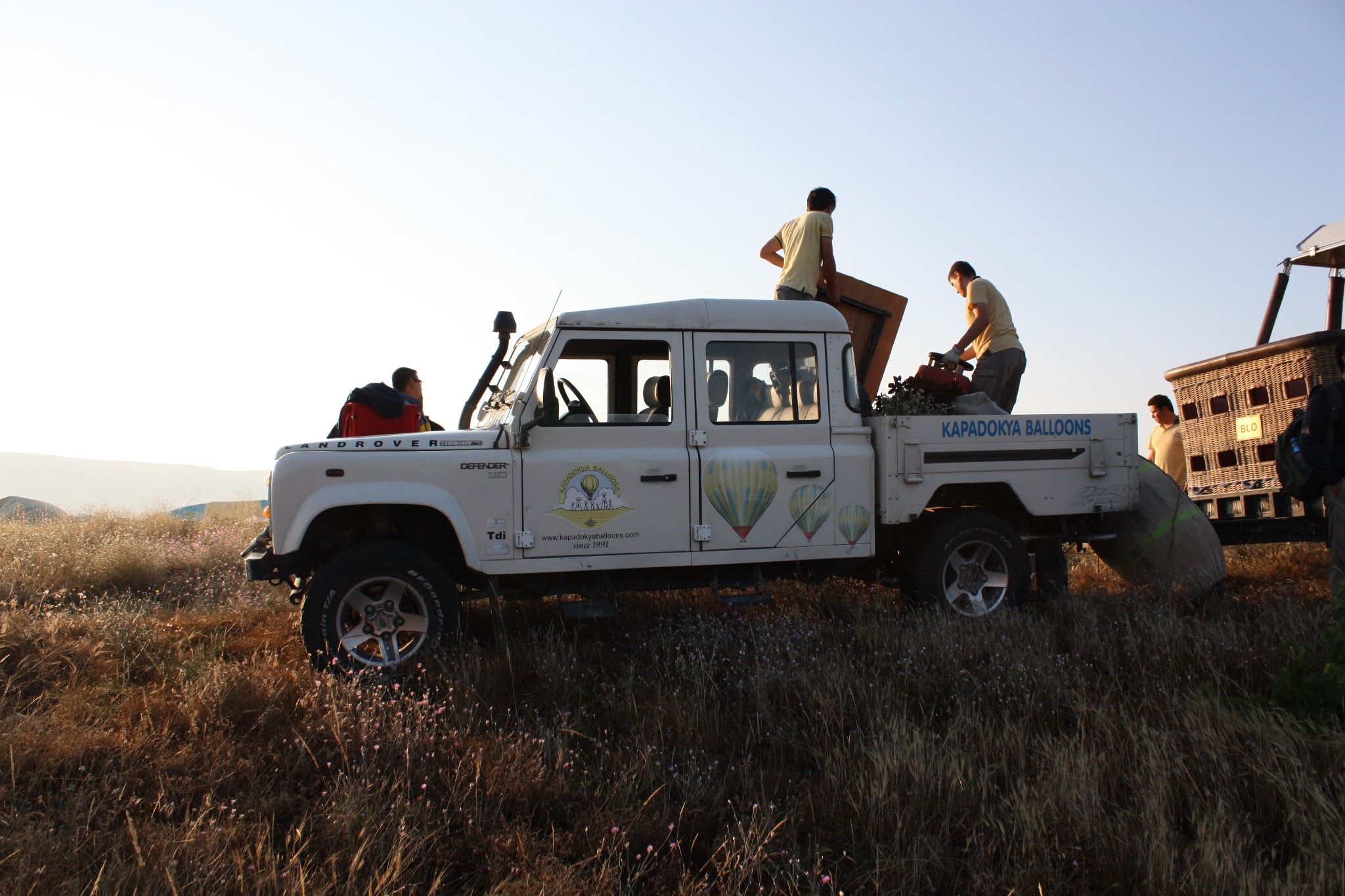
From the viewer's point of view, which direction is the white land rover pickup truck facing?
to the viewer's left

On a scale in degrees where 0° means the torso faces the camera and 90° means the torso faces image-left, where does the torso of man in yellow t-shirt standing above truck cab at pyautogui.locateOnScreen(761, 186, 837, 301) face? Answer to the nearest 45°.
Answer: approximately 225°

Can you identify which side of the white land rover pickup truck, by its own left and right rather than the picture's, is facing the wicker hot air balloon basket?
back

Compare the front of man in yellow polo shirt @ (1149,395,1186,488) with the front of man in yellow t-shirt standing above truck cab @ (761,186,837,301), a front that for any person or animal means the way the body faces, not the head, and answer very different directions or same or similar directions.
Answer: very different directions

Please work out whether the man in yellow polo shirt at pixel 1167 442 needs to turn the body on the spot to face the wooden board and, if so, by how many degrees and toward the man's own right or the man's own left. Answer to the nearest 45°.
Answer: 0° — they already face it

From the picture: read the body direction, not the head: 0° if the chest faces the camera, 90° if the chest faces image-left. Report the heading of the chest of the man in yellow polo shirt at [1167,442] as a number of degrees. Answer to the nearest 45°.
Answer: approximately 45°

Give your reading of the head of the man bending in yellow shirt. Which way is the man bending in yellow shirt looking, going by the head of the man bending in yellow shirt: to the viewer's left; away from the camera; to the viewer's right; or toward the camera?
to the viewer's left

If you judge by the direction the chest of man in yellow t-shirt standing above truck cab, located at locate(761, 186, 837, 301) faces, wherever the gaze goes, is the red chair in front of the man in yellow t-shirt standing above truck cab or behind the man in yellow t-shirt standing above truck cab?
behind
